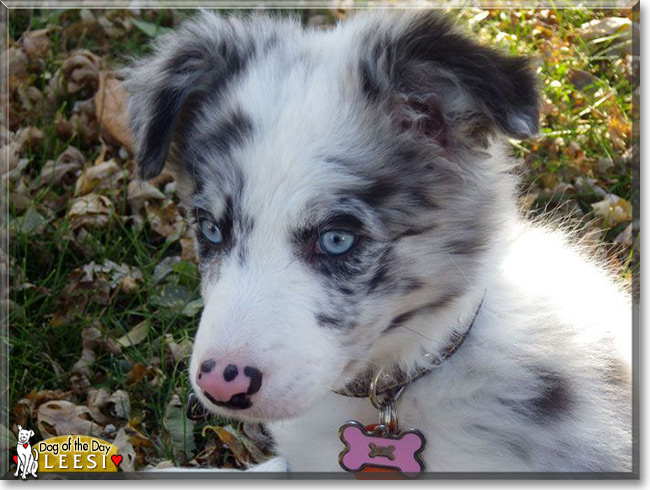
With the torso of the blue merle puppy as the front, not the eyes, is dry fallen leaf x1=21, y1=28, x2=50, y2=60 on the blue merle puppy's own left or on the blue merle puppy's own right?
on the blue merle puppy's own right

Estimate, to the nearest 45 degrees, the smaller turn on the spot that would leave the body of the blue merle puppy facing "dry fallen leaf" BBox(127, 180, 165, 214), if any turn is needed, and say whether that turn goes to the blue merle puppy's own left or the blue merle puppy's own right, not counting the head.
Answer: approximately 90° to the blue merle puppy's own right

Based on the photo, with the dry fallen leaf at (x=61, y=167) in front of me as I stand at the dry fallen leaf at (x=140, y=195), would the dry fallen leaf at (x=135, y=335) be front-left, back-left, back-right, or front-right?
back-left

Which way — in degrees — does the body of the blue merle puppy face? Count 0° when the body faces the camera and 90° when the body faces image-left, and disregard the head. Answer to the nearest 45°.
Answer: approximately 45°

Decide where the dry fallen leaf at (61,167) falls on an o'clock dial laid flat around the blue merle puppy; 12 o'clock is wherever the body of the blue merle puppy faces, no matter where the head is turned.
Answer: The dry fallen leaf is roughly at 3 o'clock from the blue merle puppy.

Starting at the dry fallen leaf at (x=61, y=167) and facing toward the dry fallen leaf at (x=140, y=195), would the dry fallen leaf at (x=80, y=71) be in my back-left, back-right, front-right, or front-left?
back-left

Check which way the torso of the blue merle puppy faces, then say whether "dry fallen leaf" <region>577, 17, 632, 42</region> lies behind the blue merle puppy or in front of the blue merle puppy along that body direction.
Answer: behind

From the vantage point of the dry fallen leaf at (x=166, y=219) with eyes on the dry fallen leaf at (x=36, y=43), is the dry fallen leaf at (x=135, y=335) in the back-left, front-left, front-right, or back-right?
back-left
